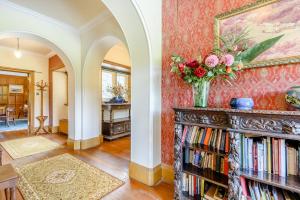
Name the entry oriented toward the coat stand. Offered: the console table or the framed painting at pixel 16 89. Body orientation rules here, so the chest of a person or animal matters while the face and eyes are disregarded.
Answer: the framed painting

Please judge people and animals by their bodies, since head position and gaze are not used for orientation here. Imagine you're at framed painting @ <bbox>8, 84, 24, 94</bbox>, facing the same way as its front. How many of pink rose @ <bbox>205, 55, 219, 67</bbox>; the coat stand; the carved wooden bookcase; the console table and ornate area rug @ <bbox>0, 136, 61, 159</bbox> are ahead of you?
5

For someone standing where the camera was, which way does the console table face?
facing the viewer and to the right of the viewer

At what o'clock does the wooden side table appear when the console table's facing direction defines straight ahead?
The wooden side table is roughly at 2 o'clock from the console table.

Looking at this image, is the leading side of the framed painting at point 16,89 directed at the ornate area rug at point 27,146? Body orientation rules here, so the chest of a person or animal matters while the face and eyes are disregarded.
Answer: yes

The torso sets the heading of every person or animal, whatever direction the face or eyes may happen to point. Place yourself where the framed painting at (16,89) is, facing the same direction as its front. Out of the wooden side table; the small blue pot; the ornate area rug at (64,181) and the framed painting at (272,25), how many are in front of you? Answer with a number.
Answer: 4

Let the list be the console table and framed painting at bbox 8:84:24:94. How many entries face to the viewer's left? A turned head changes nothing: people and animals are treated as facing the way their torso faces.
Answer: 0

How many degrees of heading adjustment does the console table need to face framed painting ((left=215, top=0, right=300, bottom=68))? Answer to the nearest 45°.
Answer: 0° — it already faces it

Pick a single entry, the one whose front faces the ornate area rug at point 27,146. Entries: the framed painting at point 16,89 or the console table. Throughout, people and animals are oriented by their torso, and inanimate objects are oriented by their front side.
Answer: the framed painting

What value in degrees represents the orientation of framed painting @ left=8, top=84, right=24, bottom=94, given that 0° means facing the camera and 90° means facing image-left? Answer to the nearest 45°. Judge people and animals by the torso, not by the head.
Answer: approximately 0°

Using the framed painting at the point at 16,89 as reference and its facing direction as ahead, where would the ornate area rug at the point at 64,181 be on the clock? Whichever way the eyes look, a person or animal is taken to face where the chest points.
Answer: The ornate area rug is roughly at 12 o'clock from the framed painting.

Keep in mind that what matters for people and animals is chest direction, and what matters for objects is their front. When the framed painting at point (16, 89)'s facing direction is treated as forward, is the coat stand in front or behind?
in front
